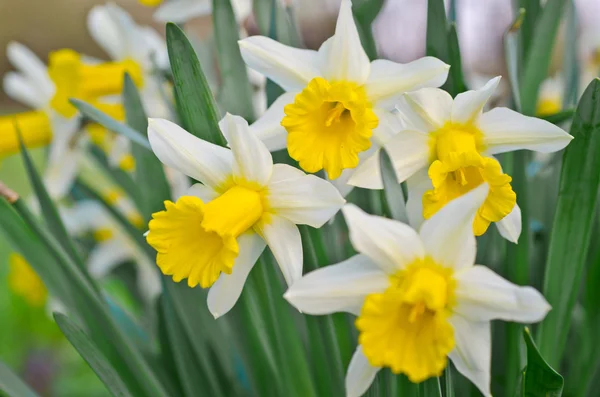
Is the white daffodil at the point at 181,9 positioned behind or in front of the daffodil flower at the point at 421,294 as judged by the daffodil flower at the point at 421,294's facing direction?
behind

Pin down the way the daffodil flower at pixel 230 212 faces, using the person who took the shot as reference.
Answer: facing the viewer and to the left of the viewer

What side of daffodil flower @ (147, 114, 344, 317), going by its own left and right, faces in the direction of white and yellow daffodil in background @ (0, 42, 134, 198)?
right

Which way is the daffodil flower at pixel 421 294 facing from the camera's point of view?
toward the camera

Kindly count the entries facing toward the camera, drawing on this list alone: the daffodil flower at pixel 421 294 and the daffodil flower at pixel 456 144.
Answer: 2

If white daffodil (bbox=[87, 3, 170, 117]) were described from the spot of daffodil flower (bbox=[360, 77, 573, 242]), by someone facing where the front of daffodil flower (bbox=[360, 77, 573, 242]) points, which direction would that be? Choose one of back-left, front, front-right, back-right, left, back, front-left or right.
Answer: back-right

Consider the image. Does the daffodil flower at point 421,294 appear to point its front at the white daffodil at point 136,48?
no

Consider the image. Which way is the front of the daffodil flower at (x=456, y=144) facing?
toward the camera

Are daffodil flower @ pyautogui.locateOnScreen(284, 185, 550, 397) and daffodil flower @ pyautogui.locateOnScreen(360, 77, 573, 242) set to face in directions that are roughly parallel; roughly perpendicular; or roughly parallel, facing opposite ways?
roughly parallel

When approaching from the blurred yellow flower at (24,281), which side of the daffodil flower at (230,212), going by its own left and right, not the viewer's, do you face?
right

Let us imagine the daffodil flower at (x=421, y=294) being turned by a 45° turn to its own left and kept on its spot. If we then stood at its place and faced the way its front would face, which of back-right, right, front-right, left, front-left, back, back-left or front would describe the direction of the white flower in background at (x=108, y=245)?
back

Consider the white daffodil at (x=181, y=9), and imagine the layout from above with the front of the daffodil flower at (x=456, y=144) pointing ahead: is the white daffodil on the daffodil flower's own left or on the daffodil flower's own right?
on the daffodil flower's own right
